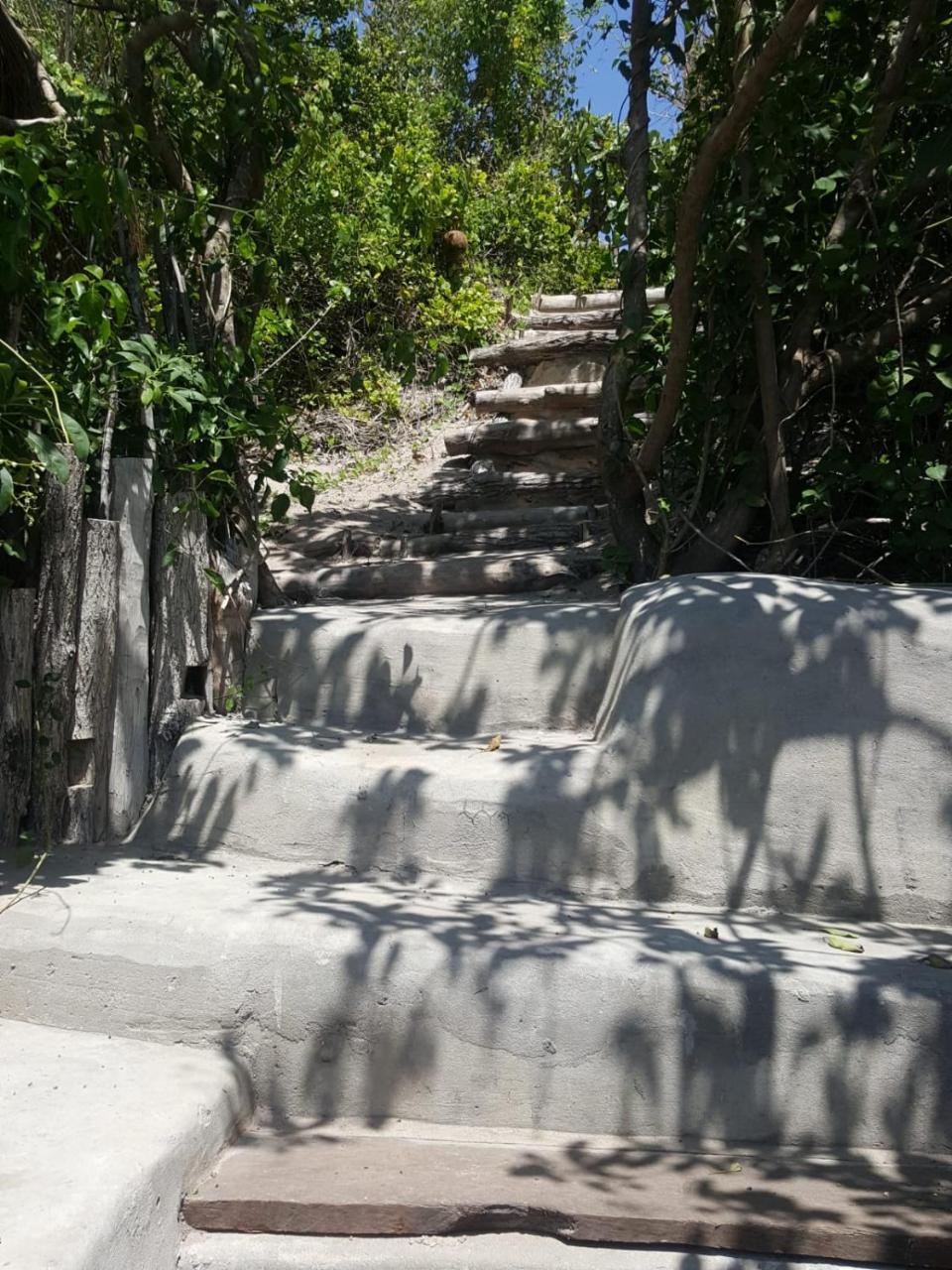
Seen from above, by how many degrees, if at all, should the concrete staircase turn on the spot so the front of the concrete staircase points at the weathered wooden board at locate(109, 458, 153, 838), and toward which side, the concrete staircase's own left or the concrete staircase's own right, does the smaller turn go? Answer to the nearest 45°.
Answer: approximately 135° to the concrete staircase's own right

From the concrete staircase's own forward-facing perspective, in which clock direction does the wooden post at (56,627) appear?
The wooden post is roughly at 4 o'clock from the concrete staircase.

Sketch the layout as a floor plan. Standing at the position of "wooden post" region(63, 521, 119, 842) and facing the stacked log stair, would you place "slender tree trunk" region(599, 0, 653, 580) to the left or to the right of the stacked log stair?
right

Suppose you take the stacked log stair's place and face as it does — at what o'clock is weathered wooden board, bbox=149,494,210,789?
The weathered wooden board is roughly at 1 o'clock from the stacked log stair.

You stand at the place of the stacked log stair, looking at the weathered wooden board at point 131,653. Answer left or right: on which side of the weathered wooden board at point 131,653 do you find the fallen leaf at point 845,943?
left

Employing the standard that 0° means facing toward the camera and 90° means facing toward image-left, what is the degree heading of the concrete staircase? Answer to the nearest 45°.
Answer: approximately 0°

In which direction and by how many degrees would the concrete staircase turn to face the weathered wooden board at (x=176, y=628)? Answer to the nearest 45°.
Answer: approximately 135° to its right

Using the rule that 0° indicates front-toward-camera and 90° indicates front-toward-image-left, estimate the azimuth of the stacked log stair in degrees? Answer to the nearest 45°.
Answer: approximately 0°
